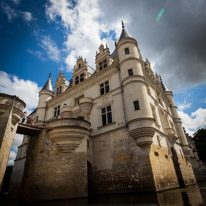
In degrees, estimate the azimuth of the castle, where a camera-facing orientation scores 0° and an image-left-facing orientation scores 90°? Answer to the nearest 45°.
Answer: approximately 45°

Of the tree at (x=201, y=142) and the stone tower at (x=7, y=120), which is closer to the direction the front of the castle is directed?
the stone tower

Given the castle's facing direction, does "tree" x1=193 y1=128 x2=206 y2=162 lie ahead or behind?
behind
